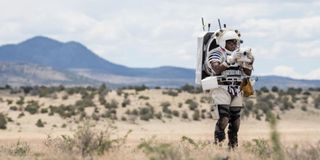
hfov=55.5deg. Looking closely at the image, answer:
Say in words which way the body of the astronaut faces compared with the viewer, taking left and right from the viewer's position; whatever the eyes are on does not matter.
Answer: facing the viewer and to the right of the viewer

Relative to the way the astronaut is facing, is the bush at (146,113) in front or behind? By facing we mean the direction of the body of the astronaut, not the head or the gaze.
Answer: behind

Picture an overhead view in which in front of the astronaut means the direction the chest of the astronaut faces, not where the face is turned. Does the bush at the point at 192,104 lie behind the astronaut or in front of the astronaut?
behind

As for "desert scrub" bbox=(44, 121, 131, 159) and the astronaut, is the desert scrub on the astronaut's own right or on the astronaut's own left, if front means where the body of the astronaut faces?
on the astronaut's own right

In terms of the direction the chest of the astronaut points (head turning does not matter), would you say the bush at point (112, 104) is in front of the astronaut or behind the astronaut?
behind

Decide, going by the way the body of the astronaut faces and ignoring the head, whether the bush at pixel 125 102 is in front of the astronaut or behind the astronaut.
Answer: behind

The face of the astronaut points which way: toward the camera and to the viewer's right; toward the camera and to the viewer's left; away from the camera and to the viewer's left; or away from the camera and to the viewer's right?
toward the camera and to the viewer's right
